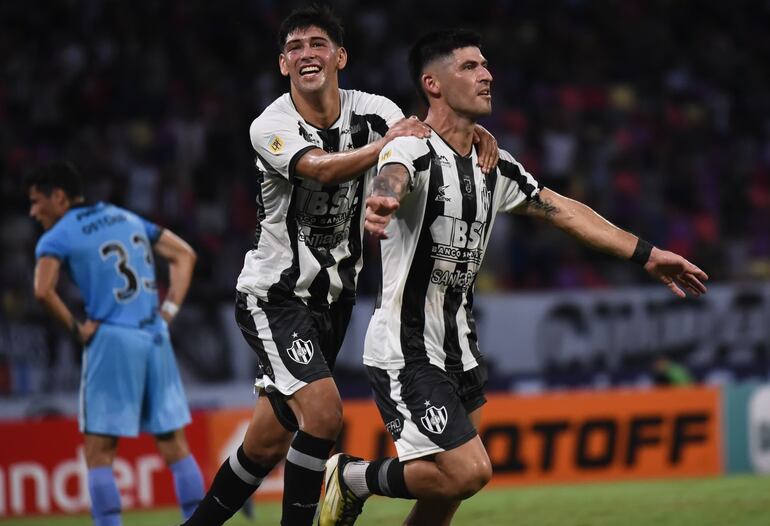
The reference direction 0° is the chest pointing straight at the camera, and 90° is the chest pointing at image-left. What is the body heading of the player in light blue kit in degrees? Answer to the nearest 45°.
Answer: approximately 135°

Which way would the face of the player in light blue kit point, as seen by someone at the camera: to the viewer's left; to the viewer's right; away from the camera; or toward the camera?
to the viewer's left
